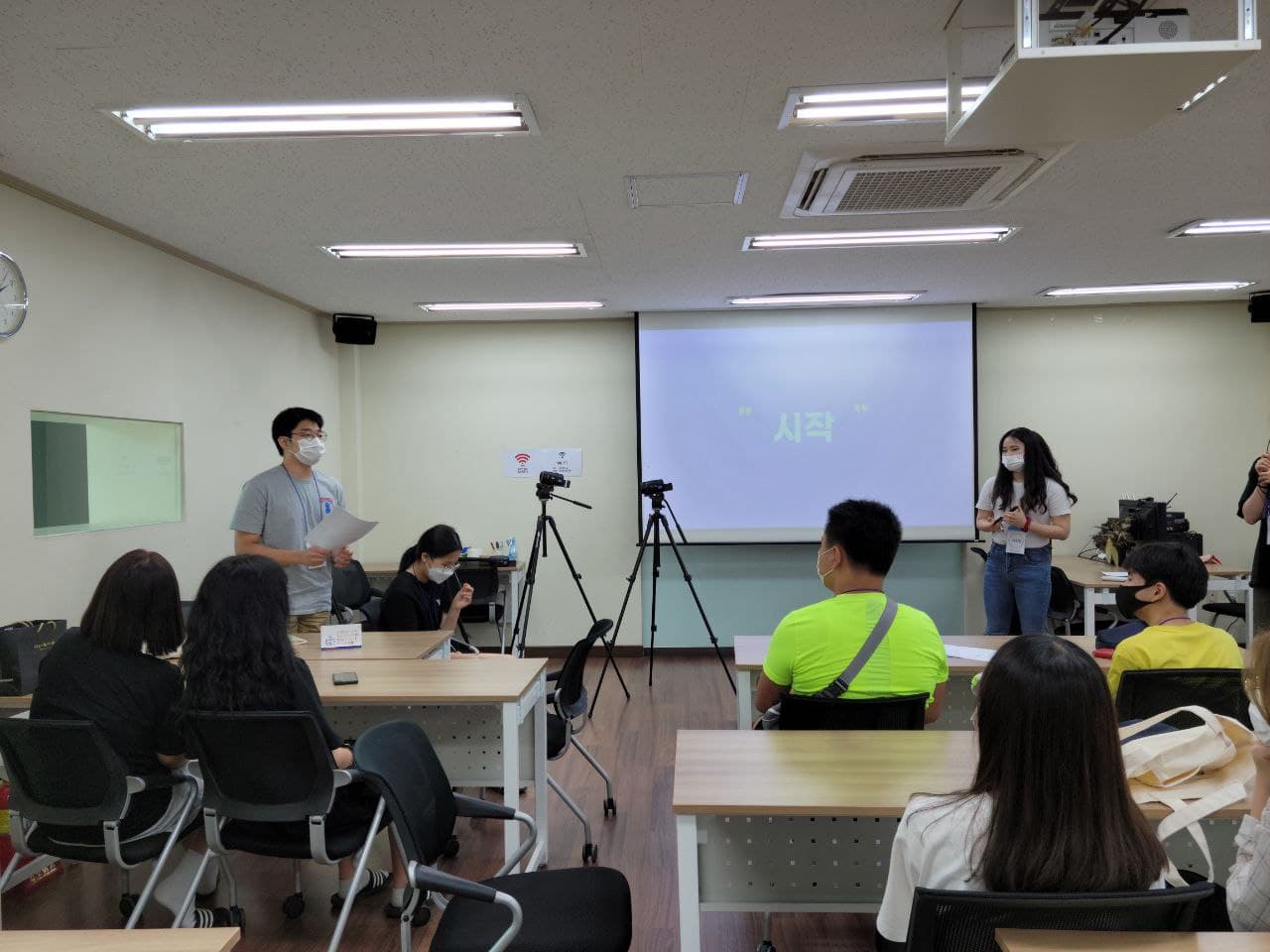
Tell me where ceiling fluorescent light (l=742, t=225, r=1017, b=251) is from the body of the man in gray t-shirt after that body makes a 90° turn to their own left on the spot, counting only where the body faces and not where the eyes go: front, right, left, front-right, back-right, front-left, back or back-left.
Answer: front-right

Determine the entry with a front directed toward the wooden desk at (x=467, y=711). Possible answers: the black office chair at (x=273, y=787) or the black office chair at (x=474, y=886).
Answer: the black office chair at (x=273, y=787)

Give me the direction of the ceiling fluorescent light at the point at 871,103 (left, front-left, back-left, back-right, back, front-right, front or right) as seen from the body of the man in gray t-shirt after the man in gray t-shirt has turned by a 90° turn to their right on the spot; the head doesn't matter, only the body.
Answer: left

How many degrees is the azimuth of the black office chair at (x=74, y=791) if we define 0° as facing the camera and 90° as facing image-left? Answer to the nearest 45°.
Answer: approximately 225°

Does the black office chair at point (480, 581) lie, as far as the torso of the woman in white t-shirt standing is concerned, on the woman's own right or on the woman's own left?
on the woman's own right

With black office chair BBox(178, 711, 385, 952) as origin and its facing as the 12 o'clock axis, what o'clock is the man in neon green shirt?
The man in neon green shirt is roughly at 2 o'clock from the black office chair.

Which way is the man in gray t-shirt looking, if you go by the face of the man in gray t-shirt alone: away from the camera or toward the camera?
toward the camera

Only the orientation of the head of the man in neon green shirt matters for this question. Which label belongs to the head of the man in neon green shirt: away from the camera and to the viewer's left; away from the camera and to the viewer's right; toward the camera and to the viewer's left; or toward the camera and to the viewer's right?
away from the camera and to the viewer's left

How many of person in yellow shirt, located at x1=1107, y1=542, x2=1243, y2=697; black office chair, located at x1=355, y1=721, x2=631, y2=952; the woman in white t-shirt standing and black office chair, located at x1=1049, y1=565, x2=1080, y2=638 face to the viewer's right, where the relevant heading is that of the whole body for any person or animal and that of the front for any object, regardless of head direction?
1

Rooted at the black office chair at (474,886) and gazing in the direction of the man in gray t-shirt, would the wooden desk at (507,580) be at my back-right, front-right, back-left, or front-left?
front-right

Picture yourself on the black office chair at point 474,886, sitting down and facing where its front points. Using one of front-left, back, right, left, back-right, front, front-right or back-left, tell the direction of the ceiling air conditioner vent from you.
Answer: front-left

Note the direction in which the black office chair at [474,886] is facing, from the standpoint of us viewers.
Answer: facing to the right of the viewer

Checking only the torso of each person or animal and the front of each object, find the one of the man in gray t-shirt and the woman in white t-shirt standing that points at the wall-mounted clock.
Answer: the woman in white t-shirt standing

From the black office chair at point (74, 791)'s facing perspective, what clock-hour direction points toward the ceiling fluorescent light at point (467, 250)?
The ceiling fluorescent light is roughly at 12 o'clock from the black office chair.

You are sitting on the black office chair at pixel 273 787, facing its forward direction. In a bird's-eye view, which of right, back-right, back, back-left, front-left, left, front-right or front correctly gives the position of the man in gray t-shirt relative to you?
front-left

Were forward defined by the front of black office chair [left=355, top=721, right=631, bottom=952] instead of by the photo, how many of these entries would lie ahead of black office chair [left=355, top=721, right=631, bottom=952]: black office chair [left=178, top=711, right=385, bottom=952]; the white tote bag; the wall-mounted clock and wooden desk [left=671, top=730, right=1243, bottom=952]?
2

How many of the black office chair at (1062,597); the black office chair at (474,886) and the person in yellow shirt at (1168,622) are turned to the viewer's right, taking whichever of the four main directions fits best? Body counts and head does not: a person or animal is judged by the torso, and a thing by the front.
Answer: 1
